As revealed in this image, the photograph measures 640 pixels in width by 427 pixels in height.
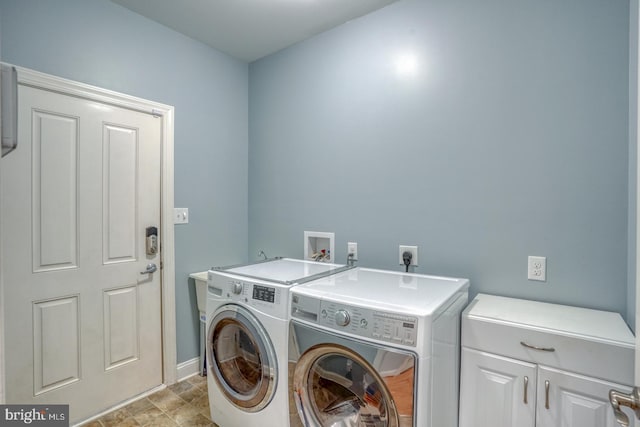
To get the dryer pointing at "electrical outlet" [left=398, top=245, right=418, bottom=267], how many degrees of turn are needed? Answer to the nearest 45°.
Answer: approximately 135° to its left

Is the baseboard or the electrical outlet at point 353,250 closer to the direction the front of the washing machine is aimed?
the baseboard

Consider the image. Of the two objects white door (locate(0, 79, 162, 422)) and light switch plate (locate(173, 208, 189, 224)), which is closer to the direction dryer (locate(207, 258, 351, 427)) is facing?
the white door

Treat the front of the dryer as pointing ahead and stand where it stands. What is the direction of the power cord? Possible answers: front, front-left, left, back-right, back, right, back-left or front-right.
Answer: back-left

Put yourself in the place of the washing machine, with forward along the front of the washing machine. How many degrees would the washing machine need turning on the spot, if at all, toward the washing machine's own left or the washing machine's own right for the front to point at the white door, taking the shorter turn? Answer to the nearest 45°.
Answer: approximately 45° to the washing machine's own right

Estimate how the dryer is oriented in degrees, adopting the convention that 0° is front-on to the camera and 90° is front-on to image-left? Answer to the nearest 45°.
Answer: approximately 45°

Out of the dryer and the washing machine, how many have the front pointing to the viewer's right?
0

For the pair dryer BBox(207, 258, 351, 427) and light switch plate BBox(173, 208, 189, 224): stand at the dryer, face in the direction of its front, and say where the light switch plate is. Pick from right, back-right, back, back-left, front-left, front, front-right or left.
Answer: right

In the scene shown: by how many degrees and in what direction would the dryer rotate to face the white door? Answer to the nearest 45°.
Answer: approximately 45° to its right

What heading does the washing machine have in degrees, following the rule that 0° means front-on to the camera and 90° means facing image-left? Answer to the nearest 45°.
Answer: approximately 45°

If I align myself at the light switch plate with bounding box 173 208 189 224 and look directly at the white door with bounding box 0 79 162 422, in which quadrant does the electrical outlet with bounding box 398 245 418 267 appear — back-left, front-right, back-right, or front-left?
back-left

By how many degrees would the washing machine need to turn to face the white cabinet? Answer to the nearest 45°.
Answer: approximately 135° to its left
